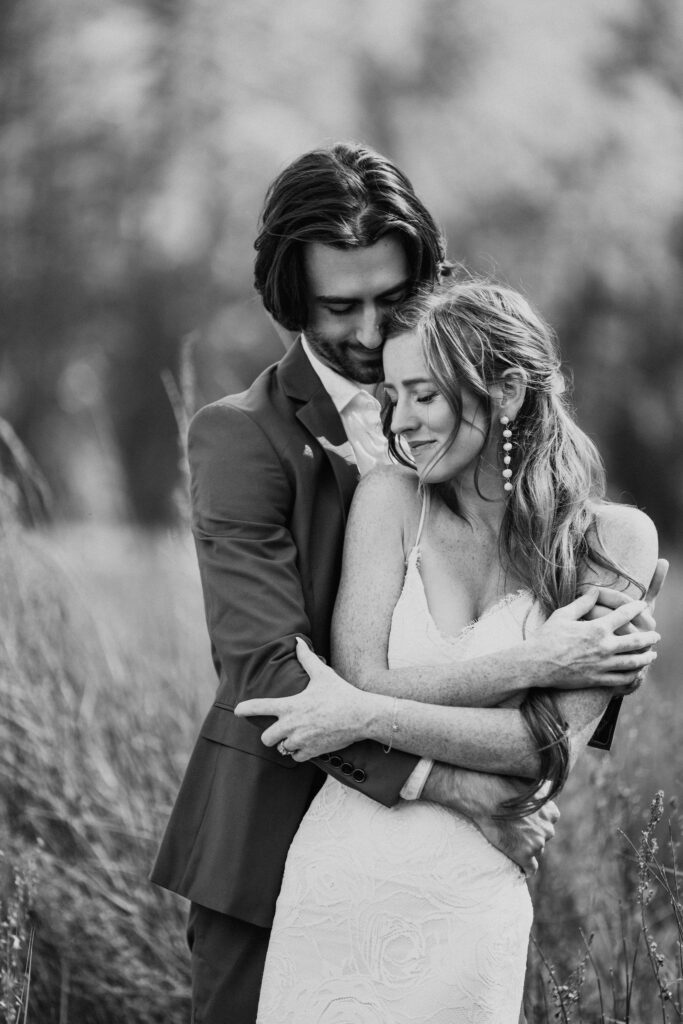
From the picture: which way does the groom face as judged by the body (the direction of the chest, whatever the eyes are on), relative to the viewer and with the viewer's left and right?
facing the viewer and to the right of the viewer

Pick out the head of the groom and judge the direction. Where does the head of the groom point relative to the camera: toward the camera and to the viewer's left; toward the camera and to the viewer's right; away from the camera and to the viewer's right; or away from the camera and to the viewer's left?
toward the camera and to the viewer's right
